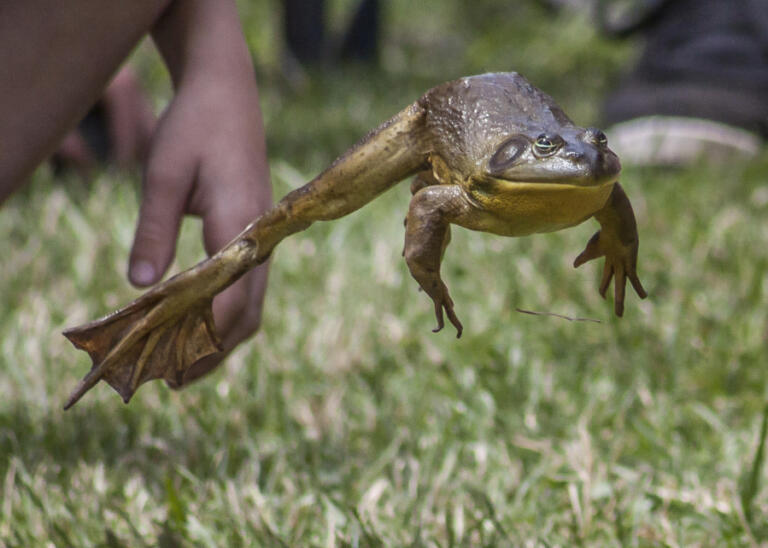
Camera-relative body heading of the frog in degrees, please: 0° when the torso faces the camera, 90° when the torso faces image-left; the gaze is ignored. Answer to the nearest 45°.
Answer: approximately 315°

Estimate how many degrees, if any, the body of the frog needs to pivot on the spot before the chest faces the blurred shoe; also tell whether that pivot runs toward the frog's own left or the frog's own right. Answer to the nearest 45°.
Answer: approximately 90° to the frog's own left
